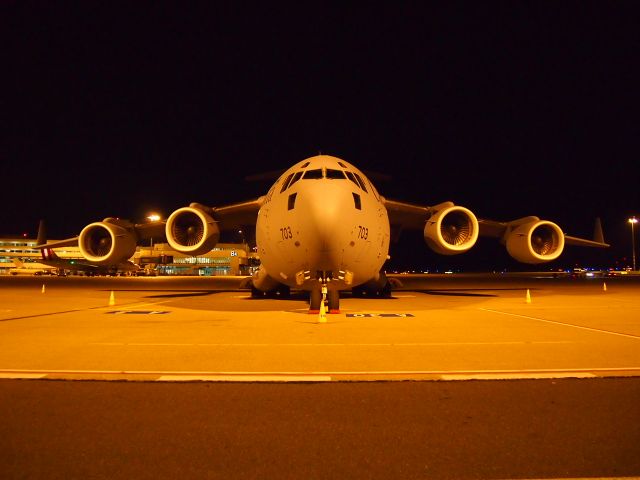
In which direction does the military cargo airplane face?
toward the camera
